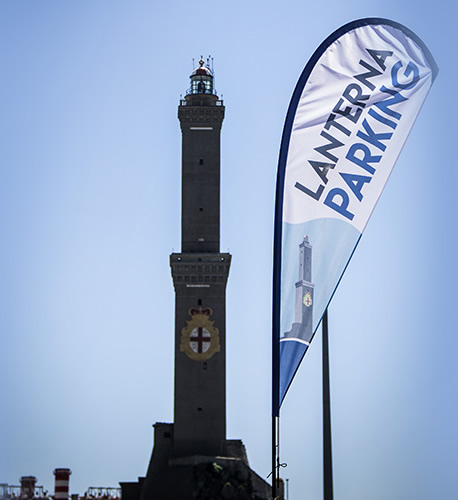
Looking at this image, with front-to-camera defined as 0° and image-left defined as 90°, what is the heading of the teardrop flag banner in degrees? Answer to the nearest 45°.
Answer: approximately 0°
